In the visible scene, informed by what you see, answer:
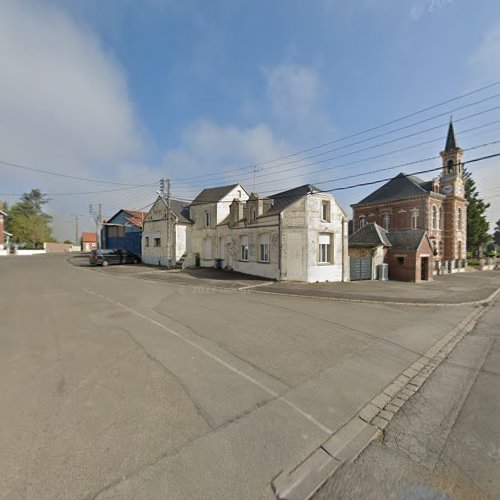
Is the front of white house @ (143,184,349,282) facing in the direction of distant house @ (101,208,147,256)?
no

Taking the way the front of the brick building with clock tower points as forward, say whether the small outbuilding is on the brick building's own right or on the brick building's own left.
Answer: on the brick building's own right

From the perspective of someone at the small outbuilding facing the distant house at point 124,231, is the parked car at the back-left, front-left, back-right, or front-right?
front-left

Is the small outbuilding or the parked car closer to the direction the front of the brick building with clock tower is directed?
the small outbuilding

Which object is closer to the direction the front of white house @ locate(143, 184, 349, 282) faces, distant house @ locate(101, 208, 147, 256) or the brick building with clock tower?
the distant house

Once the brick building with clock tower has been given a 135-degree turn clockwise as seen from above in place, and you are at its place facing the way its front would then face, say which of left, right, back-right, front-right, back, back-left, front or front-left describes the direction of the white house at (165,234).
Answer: front-left

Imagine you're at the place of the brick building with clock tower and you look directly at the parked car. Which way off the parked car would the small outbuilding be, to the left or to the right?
left

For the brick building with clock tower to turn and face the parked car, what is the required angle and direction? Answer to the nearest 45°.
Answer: approximately 90° to its right

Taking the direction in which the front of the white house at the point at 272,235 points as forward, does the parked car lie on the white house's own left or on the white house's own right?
on the white house's own right

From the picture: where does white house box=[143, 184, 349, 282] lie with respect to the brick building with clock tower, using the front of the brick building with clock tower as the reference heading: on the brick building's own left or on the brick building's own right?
on the brick building's own right

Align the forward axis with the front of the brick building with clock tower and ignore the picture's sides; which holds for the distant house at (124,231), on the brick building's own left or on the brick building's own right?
on the brick building's own right

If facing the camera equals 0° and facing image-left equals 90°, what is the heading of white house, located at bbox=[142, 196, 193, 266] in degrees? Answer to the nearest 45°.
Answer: approximately 45°

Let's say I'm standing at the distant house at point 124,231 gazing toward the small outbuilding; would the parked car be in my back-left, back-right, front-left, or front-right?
front-right
